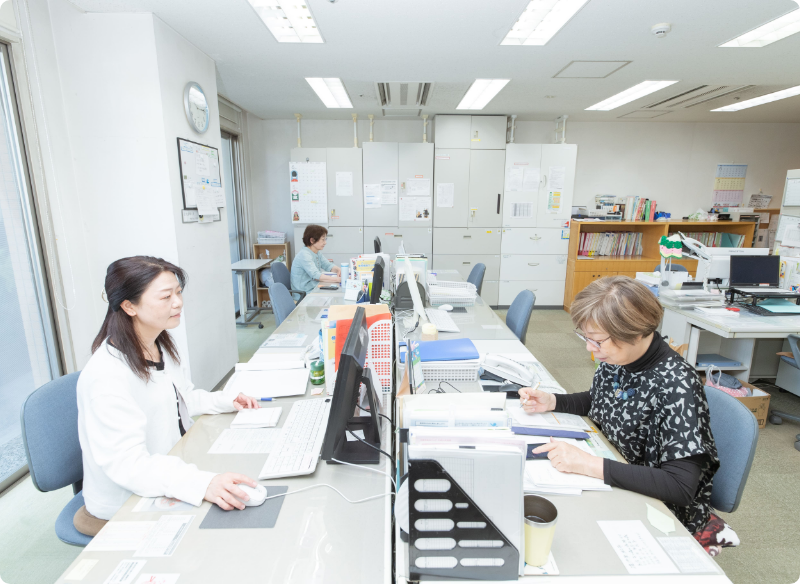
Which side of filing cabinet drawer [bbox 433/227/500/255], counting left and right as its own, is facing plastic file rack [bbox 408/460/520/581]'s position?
front

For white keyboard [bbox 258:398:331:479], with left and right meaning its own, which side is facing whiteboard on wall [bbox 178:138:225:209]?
right

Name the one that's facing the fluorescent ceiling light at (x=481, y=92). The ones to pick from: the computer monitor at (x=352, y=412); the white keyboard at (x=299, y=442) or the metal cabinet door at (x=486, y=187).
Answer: the metal cabinet door

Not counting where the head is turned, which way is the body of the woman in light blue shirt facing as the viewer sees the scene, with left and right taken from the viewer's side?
facing to the right of the viewer

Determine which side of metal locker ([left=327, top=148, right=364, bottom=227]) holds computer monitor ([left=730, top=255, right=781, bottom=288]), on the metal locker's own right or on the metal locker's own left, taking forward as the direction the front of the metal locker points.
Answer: on the metal locker's own left

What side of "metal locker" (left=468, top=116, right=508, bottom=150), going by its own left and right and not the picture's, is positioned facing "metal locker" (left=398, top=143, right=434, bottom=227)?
right

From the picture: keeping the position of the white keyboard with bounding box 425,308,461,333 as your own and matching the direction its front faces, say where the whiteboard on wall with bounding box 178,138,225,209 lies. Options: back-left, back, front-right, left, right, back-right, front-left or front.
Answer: back

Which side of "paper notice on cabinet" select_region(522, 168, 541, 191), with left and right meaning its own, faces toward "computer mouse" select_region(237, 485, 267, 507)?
front

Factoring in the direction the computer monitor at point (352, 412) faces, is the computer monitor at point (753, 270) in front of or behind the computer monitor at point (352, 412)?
behind

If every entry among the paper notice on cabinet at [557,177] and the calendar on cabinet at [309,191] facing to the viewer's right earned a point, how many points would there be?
0

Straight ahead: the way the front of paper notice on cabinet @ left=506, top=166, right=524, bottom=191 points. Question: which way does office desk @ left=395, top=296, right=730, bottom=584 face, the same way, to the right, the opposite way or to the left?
to the left

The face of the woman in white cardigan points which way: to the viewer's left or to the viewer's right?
to the viewer's right

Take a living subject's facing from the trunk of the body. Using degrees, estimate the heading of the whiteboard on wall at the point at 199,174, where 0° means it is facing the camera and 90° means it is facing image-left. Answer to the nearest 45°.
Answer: approximately 315°

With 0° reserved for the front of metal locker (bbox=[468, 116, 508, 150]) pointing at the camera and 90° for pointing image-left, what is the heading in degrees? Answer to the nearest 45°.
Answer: approximately 0°
